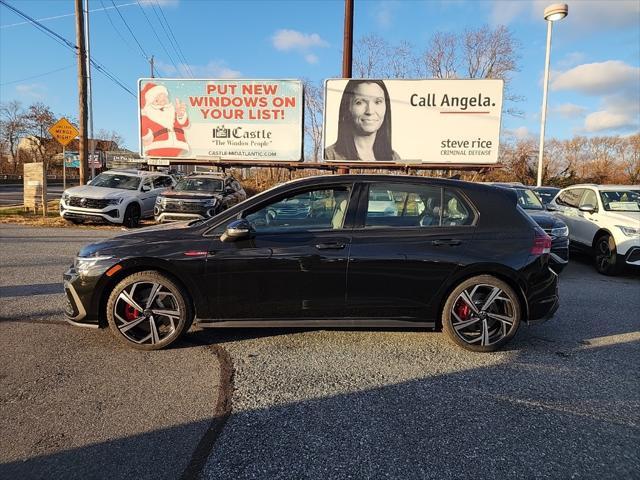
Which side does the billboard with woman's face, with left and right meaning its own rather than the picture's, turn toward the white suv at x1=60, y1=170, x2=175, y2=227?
right

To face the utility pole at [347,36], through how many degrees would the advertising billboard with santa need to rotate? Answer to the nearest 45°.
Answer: approximately 90° to its left

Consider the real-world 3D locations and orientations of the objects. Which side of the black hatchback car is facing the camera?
left

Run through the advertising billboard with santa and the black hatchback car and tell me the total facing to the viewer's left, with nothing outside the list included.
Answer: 1

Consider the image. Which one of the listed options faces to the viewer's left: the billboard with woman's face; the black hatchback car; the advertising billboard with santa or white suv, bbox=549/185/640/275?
the black hatchback car

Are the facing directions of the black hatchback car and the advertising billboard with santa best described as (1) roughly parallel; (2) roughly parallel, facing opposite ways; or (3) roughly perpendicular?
roughly perpendicular

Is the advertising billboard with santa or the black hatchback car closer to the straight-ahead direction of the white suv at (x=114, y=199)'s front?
the black hatchback car

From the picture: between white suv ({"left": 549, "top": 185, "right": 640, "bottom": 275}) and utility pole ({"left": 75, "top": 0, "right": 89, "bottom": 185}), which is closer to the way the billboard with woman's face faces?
the white suv

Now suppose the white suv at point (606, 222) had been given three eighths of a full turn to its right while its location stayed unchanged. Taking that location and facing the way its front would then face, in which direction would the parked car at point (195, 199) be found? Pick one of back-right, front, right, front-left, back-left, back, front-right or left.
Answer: front

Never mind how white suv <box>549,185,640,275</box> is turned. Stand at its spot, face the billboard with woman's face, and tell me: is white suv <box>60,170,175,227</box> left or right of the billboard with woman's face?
left
